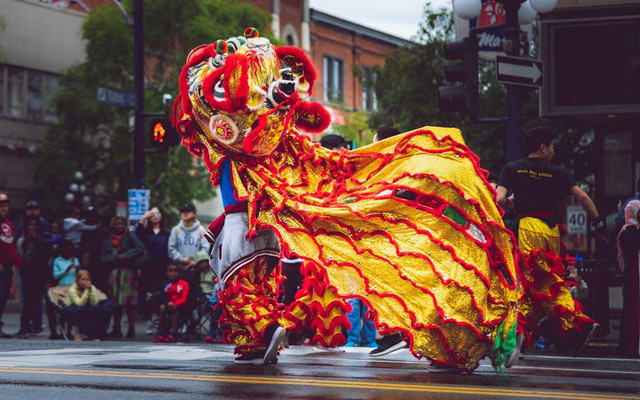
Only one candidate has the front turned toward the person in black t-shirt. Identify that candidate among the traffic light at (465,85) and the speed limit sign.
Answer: the speed limit sign

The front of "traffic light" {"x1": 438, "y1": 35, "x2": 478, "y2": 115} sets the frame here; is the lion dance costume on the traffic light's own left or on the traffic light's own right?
on the traffic light's own left

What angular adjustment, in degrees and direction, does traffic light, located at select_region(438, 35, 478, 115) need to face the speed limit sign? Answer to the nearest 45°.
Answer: approximately 90° to its right
